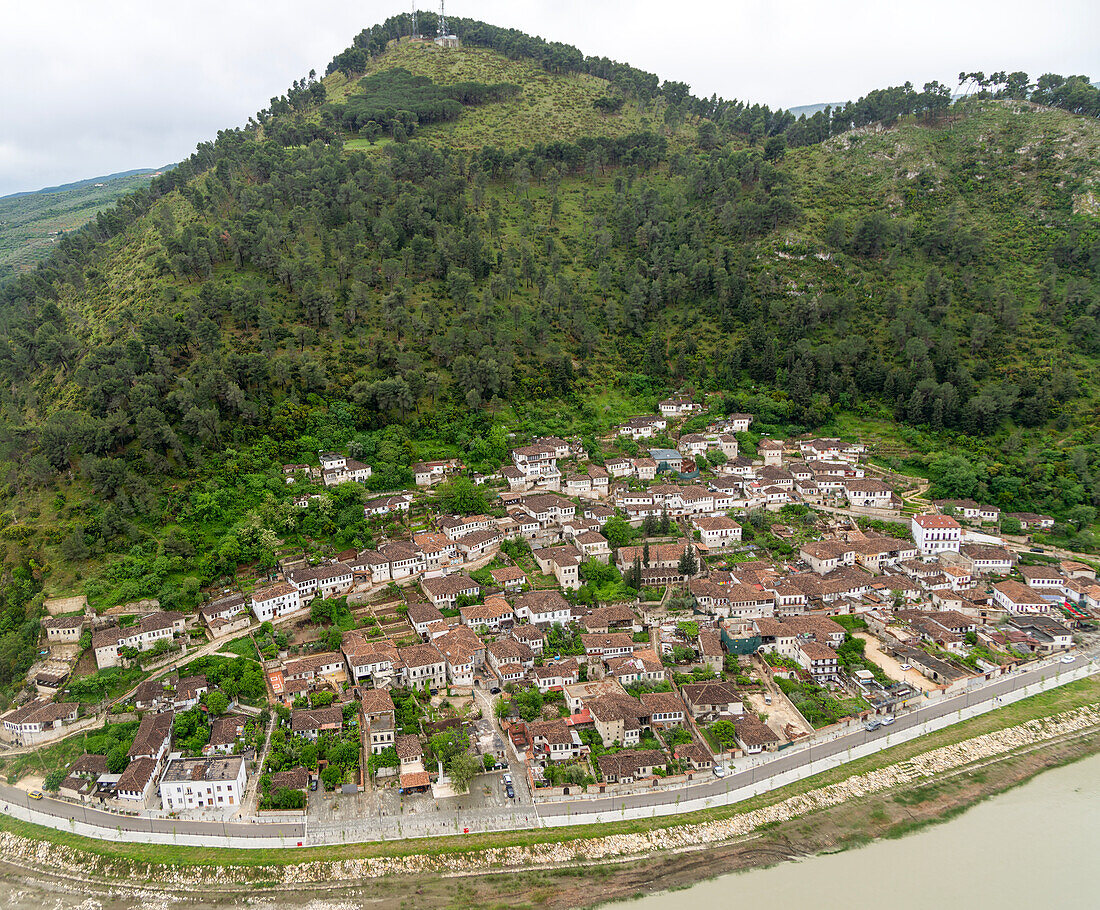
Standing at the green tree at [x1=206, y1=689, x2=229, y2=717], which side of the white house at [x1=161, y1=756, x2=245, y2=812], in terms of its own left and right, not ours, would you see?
back

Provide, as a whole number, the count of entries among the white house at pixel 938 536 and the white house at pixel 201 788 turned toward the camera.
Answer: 2

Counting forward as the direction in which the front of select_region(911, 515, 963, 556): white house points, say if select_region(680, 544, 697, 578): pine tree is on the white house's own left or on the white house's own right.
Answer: on the white house's own right

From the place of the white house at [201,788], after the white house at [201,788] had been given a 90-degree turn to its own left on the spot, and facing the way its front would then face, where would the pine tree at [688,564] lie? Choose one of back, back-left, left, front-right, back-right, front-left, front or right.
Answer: front

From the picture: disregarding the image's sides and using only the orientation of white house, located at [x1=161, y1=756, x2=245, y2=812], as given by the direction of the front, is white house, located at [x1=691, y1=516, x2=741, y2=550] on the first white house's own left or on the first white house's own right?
on the first white house's own left

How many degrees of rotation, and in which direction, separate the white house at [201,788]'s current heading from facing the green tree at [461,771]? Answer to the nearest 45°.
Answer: approximately 45° to its left

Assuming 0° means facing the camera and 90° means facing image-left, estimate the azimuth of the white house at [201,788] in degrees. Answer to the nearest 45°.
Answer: approximately 0°

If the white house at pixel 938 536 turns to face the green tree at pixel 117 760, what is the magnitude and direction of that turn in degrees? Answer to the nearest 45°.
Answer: approximately 45° to its right

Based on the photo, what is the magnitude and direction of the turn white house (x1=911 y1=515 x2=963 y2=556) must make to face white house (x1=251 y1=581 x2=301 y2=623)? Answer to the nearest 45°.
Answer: approximately 45° to its right

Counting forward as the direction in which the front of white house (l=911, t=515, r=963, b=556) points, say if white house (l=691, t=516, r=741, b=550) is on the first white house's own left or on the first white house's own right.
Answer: on the first white house's own right
